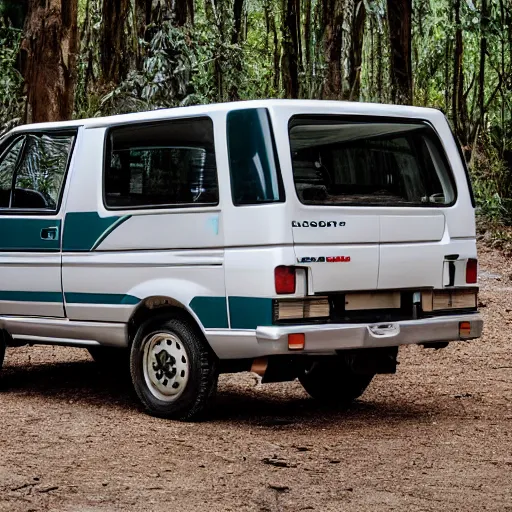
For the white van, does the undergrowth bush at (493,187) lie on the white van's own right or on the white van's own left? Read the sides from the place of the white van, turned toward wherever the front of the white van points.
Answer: on the white van's own right

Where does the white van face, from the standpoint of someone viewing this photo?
facing away from the viewer and to the left of the viewer
